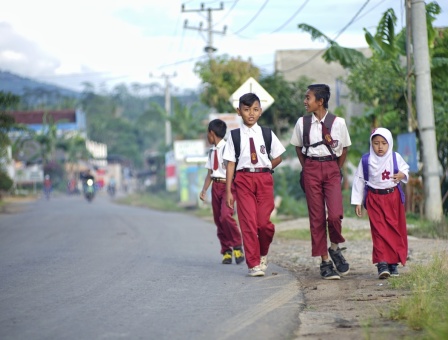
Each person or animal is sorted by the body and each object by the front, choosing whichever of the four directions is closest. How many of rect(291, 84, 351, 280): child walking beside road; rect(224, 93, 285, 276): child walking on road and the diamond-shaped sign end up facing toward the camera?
3

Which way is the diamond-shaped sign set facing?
toward the camera

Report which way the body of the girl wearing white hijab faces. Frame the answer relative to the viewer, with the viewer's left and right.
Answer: facing the viewer

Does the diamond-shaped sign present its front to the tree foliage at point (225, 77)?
no

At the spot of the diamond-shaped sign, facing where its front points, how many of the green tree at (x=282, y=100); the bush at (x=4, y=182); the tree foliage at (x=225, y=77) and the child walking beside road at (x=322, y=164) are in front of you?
1

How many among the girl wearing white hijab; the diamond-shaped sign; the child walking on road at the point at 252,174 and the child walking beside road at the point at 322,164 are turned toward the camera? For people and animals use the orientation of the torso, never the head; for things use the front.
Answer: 4

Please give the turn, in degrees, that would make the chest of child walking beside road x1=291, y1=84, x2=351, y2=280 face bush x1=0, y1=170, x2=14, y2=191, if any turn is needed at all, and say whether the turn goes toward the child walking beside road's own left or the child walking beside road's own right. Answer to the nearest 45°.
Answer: approximately 135° to the child walking beside road's own right

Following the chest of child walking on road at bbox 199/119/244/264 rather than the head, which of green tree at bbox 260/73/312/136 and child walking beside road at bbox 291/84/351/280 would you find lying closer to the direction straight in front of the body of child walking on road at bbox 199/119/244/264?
the child walking beside road

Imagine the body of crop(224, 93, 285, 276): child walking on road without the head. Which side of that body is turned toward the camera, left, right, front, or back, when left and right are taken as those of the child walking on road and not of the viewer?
front

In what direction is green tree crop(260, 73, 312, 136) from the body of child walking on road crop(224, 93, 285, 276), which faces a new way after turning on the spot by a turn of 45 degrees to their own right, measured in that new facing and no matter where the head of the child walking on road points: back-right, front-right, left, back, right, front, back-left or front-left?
back-right

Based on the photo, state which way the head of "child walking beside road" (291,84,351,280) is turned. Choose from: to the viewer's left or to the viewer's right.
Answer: to the viewer's left

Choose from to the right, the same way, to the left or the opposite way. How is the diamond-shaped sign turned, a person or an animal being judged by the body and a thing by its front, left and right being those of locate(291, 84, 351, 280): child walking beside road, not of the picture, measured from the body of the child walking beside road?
the same way

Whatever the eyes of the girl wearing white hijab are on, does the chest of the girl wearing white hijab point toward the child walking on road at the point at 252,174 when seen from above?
no

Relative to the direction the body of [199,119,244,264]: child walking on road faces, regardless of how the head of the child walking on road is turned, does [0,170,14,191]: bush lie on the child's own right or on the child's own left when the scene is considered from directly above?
on the child's own right

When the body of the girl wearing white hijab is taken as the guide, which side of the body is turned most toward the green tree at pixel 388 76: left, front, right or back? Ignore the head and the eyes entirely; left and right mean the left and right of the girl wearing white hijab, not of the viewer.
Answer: back
